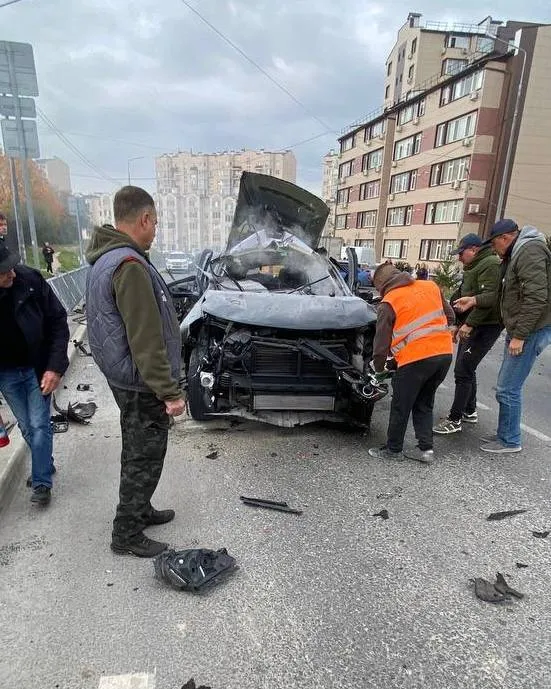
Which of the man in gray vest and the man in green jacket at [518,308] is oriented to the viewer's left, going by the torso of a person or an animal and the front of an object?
the man in green jacket

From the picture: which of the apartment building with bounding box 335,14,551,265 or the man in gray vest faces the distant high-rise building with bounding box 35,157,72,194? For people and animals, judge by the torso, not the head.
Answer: the apartment building

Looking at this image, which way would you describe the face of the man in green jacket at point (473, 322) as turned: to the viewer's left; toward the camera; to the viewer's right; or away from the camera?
to the viewer's left

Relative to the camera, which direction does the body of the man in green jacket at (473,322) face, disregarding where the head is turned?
to the viewer's left

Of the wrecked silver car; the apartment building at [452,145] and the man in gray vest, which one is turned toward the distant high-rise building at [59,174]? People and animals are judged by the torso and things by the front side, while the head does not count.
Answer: the apartment building

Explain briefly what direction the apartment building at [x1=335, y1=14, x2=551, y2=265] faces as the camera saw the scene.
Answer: facing the viewer and to the left of the viewer

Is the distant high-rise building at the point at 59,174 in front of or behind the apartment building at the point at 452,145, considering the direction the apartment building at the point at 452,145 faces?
in front

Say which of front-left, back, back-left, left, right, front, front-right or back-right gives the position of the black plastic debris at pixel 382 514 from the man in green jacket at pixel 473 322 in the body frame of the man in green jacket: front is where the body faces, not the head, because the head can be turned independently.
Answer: left

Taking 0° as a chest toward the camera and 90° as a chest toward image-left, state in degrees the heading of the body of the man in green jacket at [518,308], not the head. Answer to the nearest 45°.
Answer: approximately 90°

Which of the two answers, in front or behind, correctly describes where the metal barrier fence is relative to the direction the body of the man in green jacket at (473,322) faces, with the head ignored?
in front

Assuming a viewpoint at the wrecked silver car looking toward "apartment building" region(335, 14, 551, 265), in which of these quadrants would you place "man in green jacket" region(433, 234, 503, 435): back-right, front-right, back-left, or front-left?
back-right

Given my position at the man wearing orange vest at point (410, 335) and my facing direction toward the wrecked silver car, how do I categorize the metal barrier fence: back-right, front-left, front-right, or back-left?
front-left

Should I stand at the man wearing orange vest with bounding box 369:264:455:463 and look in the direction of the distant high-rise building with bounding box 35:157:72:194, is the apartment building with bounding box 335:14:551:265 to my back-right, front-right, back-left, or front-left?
front-right

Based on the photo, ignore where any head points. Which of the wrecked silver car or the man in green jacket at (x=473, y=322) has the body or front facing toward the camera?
the wrecked silver car

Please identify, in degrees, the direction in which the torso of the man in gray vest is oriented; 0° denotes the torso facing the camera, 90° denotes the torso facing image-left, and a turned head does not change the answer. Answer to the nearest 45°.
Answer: approximately 270°

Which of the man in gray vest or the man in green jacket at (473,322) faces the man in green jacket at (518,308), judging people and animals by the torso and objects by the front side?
the man in gray vest

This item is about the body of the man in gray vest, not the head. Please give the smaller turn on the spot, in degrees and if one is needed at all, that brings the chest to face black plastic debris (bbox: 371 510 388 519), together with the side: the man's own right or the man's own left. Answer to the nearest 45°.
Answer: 0° — they already face it

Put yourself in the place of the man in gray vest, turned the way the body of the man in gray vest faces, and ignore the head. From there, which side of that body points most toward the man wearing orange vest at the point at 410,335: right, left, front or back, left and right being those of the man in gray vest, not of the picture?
front

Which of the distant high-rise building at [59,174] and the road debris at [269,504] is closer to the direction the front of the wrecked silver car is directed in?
the road debris
